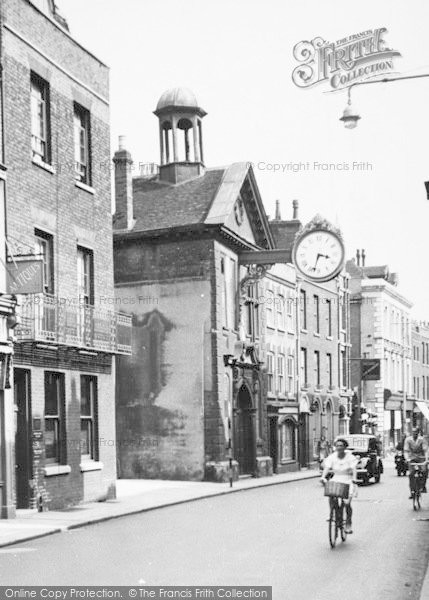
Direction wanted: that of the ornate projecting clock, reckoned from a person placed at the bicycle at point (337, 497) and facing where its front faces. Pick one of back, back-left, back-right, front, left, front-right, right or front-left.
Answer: back

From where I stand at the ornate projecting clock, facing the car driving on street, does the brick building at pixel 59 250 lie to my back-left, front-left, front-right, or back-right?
back-left

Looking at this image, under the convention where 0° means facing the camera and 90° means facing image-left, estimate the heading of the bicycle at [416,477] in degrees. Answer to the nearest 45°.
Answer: approximately 0°

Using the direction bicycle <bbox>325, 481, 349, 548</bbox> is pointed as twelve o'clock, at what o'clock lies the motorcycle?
The motorcycle is roughly at 6 o'clock from the bicycle.

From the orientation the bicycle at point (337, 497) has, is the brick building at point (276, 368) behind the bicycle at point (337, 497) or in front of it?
behind

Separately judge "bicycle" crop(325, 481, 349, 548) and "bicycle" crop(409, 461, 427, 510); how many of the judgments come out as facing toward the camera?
2

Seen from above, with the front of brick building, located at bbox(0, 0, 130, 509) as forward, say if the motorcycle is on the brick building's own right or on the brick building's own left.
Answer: on the brick building's own left

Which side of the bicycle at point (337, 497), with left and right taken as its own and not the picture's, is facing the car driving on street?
back

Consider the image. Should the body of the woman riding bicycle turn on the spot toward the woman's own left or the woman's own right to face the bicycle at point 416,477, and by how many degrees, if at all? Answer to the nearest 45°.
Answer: approximately 180°

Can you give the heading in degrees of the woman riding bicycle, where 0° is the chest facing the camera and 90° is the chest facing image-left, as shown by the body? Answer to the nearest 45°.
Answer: approximately 0°
